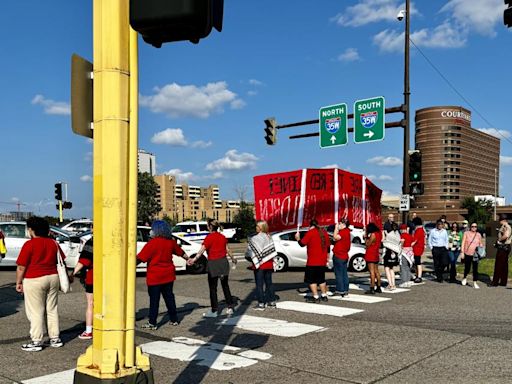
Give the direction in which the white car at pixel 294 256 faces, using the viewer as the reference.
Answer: facing to the right of the viewer

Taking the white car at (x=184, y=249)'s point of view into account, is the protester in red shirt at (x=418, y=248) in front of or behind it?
in front

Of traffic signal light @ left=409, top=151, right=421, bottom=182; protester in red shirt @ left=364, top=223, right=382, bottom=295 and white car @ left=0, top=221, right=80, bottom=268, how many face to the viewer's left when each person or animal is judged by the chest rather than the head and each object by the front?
1

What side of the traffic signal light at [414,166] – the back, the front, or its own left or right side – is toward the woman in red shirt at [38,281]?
front

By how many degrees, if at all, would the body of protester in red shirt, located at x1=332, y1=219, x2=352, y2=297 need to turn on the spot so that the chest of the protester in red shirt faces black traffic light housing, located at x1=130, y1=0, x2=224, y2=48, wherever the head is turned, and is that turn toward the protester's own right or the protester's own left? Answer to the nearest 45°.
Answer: approximately 90° to the protester's own left

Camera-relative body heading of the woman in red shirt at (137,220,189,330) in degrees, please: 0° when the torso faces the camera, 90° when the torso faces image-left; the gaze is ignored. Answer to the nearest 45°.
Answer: approximately 135°

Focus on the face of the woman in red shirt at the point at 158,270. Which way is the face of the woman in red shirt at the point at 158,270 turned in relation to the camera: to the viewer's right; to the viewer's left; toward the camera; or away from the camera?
away from the camera

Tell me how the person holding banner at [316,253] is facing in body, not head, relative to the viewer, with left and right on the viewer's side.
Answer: facing away from the viewer and to the left of the viewer

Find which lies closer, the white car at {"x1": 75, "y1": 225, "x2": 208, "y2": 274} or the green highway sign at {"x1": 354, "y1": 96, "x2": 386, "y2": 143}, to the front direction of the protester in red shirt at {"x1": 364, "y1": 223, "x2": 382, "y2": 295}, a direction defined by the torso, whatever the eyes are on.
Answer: the white car

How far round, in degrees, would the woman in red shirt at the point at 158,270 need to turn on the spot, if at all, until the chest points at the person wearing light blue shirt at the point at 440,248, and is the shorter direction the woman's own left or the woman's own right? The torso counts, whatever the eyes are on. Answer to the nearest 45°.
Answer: approximately 90° to the woman's own right

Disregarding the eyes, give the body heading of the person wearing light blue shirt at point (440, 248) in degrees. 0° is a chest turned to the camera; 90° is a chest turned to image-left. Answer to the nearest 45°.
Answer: approximately 0°
